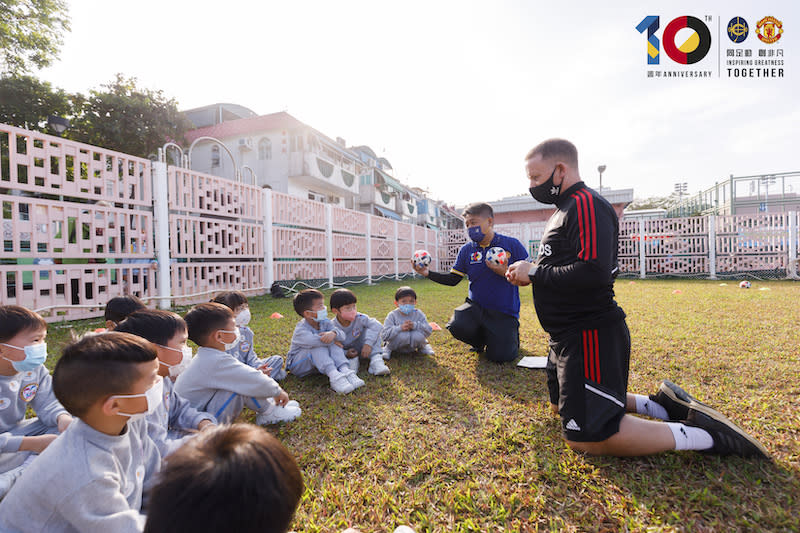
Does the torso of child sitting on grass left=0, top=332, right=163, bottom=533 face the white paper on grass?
yes

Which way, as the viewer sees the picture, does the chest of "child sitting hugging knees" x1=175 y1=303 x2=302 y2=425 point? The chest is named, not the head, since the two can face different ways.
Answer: to the viewer's right

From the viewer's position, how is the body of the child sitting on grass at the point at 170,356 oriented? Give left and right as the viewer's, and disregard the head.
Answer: facing to the right of the viewer

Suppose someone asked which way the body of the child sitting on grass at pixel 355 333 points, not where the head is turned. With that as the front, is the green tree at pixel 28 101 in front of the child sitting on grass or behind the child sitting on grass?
behind

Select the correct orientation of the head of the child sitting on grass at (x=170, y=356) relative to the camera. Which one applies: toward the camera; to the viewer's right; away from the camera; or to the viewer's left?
to the viewer's right

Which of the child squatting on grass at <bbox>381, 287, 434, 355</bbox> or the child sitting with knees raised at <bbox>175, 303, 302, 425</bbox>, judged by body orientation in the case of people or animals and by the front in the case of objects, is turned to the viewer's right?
the child sitting with knees raised at <bbox>175, 303, 302, 425</bbox>

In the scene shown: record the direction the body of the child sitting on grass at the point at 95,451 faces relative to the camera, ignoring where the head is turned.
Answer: to the viewer's right
